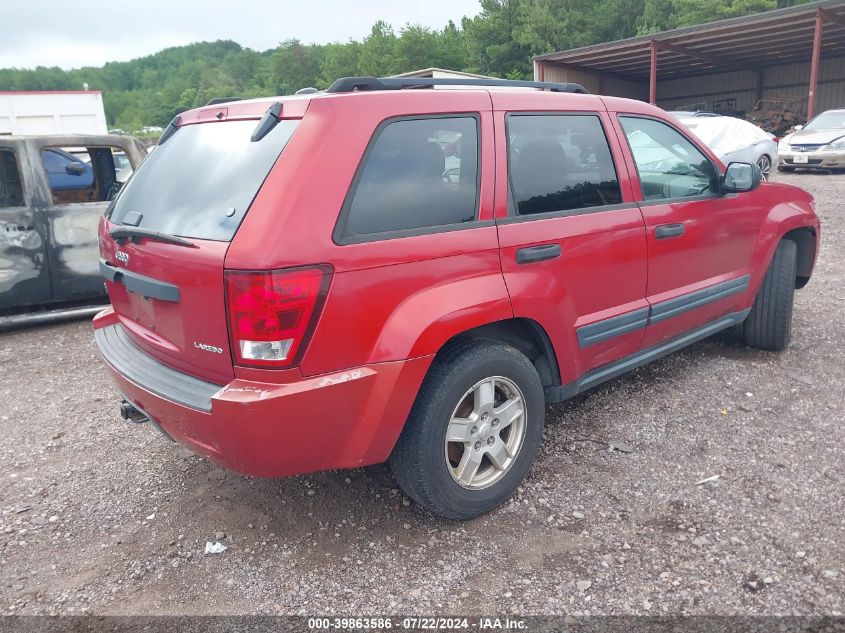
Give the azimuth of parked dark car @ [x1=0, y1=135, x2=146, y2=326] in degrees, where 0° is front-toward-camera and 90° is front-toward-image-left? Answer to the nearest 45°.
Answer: approximately 270°

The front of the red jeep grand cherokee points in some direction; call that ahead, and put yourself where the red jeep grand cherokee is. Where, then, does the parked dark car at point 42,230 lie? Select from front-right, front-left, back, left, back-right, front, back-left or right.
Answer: left

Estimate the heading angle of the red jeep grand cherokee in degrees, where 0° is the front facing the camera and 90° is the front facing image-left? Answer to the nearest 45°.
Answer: approximately 225°

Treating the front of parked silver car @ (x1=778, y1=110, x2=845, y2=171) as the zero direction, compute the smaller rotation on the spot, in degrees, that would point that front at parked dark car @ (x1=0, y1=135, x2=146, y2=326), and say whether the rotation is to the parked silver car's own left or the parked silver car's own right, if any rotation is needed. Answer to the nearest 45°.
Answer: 0° — it already faces it

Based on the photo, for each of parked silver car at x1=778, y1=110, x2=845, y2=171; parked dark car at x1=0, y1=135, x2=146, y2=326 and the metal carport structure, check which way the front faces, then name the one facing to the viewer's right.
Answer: the parked dark car

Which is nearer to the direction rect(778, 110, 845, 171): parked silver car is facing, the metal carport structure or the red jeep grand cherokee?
the red jeep grand cherokee

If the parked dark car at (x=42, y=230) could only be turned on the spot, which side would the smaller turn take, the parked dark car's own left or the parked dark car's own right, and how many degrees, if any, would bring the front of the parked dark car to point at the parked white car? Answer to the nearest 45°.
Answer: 0° — it already faces it

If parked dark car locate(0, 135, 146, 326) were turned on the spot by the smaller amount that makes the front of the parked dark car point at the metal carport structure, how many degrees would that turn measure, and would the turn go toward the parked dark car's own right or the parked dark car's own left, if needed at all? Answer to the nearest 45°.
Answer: approximately 45° to the parked dark car's own left

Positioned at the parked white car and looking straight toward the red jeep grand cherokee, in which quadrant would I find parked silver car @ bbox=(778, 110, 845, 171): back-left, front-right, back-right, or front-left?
back-left

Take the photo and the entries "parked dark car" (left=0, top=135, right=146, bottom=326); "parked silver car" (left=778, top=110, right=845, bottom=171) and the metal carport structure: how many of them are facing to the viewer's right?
1

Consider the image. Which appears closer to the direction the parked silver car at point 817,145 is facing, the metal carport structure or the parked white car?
the parked white car
